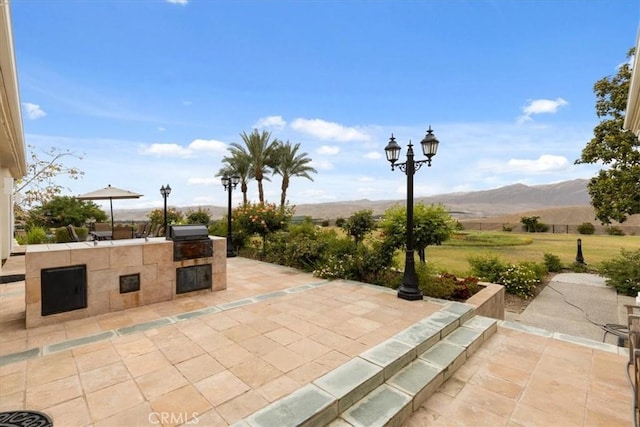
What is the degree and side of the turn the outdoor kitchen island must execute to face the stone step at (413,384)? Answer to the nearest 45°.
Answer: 0° — it already faces it

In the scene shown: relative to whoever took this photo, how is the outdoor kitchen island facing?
facing the viewer and to the right of the viewer

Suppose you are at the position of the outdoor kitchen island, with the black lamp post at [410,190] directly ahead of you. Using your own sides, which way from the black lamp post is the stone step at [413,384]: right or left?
right

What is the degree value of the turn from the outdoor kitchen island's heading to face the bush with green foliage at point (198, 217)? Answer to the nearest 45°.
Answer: approximately 135° to its left

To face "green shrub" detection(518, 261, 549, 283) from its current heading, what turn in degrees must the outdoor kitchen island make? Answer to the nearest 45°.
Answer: approximately 45° to its left

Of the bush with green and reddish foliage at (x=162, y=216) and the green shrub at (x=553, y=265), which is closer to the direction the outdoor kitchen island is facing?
the green shrub

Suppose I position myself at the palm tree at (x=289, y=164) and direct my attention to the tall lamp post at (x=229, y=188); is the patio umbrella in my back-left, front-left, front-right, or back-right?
front-right

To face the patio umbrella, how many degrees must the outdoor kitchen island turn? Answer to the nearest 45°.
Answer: approximately 135° to its left

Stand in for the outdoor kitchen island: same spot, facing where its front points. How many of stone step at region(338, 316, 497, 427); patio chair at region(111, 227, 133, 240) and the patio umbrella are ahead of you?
1
